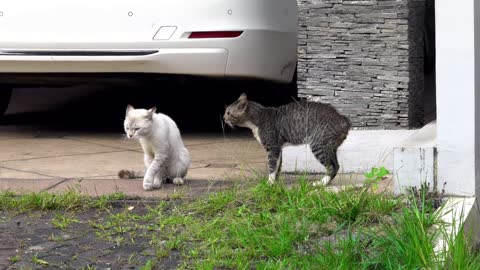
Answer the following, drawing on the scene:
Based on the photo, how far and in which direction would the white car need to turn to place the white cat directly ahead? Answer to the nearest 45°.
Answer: approximately 180°

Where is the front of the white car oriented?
away from the camera

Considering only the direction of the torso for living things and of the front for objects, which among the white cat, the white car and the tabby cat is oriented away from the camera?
the white car

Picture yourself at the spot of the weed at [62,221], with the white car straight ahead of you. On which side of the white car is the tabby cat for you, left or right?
right

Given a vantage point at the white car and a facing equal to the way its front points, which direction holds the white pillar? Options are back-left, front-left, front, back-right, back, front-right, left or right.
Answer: back-right

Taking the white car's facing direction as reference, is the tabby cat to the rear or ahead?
to the rear

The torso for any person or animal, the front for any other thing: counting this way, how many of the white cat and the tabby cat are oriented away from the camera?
0

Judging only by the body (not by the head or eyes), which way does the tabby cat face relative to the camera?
to the viewer's left

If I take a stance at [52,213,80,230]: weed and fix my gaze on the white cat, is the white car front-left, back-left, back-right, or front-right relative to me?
front-left

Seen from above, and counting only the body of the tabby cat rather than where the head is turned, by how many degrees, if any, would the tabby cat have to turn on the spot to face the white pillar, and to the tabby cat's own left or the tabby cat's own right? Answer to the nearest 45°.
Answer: approximately 135° to the tabby cat's own left

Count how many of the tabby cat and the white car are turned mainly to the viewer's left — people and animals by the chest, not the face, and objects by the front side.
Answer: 1

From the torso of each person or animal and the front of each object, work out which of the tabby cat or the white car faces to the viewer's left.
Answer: the tabby cat

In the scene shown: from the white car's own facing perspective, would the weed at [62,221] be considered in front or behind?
behind
